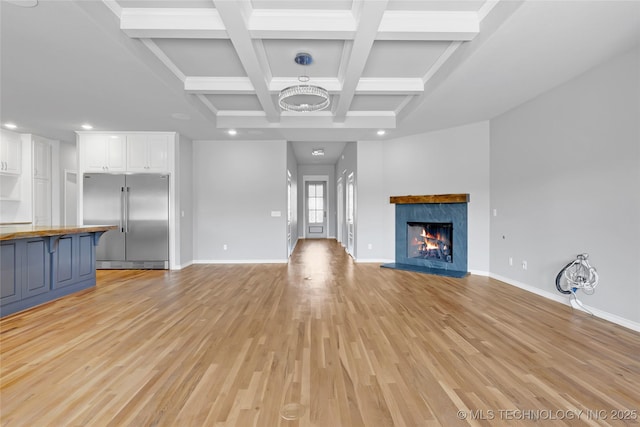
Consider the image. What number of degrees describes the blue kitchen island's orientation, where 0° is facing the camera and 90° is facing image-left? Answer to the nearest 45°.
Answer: approximately 315°

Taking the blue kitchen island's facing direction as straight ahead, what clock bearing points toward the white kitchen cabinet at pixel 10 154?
The white kitchen cabinet is roughly at 7 o'clock from the blue kitchen island.

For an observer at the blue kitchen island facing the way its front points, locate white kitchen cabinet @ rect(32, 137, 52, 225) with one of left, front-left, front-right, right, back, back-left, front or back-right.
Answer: back-left

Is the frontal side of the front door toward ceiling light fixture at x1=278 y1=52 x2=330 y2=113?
yes

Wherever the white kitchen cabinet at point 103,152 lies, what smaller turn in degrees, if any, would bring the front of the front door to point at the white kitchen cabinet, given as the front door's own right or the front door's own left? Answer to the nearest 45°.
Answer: approximately 45° to the front door's own right

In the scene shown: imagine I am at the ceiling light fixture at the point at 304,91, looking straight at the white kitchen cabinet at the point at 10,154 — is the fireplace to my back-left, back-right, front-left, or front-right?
back-right

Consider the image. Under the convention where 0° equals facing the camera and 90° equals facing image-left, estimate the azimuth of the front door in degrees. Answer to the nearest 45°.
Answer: approximately 0°

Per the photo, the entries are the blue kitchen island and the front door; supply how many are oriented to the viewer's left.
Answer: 0

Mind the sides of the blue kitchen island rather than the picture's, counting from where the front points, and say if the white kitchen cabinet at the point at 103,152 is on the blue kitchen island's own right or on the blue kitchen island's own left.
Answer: on the blue kitchen island's own left
